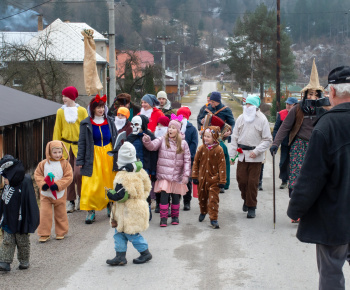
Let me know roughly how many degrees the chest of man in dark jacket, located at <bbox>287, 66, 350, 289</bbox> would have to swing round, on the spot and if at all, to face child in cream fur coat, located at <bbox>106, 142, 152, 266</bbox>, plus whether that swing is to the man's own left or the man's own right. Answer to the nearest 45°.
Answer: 0° — they already face them

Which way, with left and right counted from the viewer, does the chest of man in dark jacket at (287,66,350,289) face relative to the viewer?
facing away from the viewer and to the left of the viewer

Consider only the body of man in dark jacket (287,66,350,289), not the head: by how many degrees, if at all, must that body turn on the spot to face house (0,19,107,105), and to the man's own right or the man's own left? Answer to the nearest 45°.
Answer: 0° — they already face it

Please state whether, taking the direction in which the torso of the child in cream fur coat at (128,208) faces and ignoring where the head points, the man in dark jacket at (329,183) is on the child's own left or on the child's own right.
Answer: on the child's own left

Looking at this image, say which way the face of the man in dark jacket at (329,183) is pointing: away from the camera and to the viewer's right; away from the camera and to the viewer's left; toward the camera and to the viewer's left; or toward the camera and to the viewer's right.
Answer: away from the camera and to the viewer's left

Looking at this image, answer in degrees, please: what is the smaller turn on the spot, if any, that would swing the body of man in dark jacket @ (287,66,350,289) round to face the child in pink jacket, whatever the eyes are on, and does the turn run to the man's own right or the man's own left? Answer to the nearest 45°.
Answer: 0° — they already face them

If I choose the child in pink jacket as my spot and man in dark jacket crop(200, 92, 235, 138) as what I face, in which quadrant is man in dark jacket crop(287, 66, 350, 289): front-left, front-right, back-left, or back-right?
back-right
